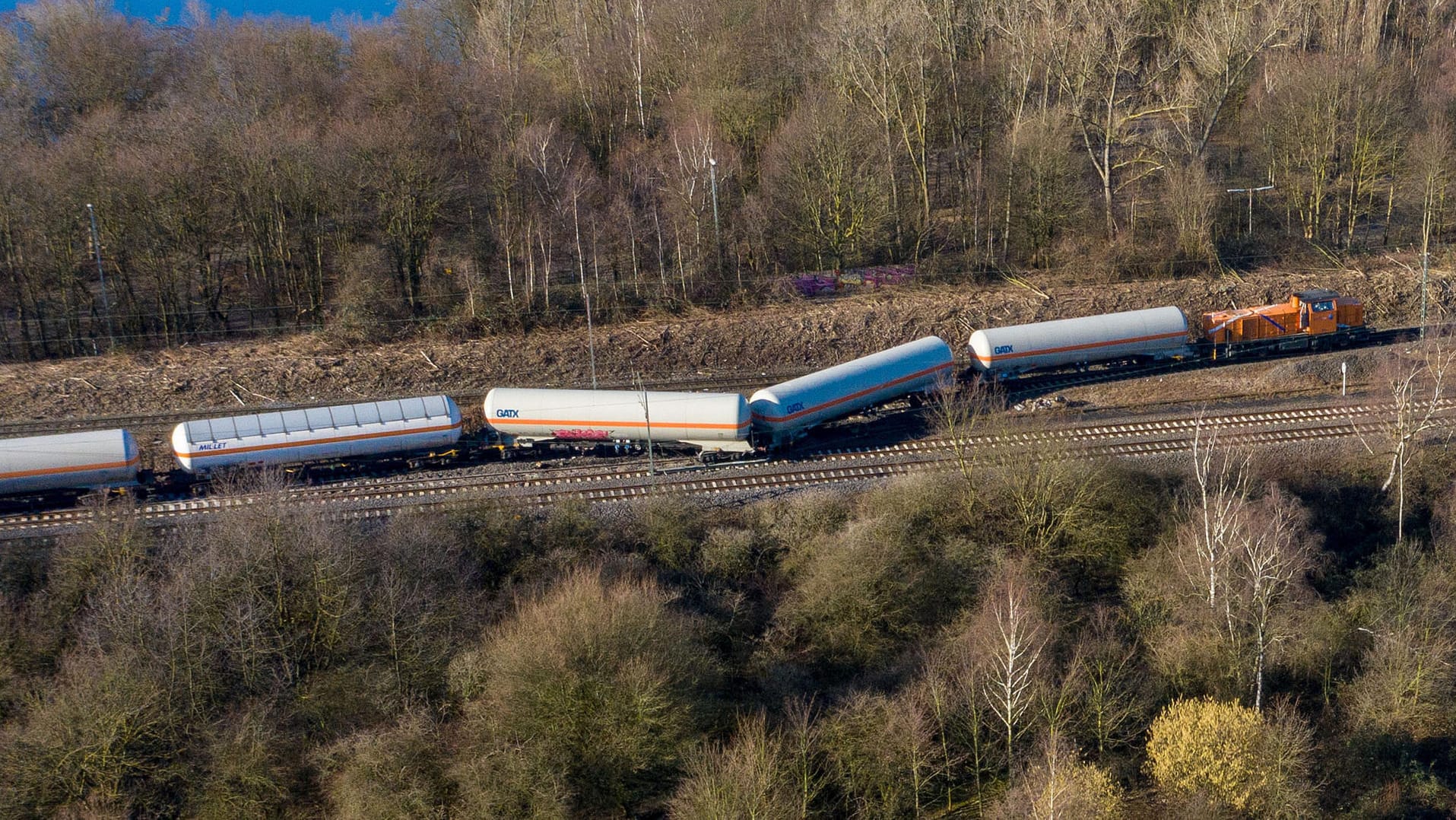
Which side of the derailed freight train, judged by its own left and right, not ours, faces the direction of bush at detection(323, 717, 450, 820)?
right

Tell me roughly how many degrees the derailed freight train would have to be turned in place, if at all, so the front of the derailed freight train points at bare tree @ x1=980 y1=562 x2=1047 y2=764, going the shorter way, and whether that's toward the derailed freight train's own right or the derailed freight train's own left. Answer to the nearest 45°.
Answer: approximately 45° to the derailed freight train's own right

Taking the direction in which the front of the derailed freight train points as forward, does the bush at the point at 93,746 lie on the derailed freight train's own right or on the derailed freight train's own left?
on the derailed freight train's own right

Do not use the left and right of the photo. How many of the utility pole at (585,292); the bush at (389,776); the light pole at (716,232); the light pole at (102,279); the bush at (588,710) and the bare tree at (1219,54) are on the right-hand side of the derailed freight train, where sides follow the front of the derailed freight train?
2

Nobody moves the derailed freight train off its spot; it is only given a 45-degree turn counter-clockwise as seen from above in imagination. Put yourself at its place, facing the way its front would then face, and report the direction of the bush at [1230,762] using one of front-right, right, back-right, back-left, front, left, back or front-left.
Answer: right

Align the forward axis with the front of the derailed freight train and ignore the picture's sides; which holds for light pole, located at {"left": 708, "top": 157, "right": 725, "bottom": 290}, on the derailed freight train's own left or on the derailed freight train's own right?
on the derailed freight train's own left

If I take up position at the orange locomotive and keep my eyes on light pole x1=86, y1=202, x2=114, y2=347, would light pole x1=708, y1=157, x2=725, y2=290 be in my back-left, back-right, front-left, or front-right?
front-right

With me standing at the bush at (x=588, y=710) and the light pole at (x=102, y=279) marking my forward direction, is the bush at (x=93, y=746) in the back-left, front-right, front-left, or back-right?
front-left

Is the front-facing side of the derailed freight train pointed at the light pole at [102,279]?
no

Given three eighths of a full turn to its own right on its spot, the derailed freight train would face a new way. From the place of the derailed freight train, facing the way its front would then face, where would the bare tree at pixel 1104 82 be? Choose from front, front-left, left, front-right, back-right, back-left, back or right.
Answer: back

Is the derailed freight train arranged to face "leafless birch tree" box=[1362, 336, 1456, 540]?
yes

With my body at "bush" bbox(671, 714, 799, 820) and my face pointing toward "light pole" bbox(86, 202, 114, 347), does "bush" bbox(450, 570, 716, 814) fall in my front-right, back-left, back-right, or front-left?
front-left

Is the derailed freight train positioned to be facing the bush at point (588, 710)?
no

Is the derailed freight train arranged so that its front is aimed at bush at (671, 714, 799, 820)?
no

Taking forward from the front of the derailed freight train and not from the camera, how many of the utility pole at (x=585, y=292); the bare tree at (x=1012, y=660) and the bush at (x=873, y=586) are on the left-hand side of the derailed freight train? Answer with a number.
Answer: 1

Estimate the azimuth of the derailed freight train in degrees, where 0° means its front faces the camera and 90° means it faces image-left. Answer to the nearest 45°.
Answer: approximately 270°

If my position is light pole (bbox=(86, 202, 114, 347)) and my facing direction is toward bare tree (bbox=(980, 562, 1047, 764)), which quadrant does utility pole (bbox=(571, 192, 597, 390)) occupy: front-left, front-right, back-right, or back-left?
front-left

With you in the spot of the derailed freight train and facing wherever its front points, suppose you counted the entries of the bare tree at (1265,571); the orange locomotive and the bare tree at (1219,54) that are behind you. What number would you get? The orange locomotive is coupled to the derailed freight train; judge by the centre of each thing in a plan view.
0

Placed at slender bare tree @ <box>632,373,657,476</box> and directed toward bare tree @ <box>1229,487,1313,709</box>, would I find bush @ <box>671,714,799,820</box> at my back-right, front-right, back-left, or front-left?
front-right

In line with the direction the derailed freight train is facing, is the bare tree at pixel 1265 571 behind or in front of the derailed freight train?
in front
